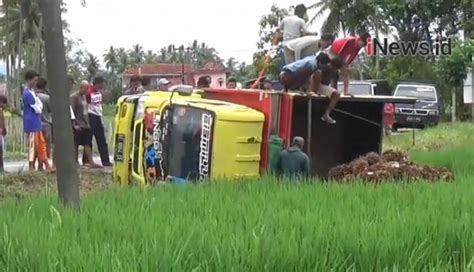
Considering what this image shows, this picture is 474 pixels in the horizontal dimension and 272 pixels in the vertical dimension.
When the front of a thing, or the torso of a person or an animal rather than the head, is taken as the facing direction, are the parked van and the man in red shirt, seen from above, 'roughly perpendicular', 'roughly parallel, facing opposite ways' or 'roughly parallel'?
roughly perpendicular

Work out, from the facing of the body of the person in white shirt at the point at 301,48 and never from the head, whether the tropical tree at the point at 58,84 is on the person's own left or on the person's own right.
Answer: on the person's own right

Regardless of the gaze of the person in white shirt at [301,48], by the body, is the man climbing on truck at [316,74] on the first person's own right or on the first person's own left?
on the first person's own right

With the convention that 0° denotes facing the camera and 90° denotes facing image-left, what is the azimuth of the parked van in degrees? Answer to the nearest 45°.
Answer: approximately 0°
